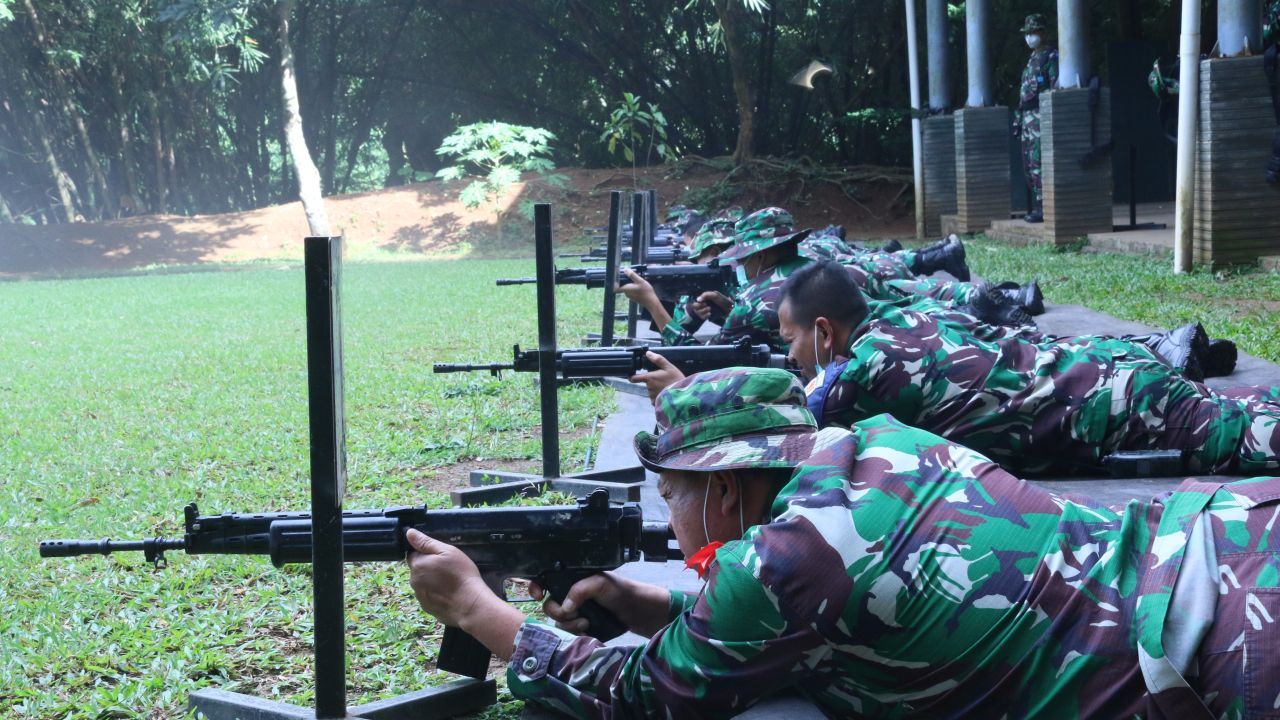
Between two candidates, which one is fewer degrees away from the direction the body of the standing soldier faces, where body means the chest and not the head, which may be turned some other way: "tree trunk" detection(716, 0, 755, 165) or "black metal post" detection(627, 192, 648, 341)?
the black metal post

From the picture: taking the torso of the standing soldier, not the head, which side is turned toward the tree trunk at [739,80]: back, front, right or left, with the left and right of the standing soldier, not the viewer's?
right

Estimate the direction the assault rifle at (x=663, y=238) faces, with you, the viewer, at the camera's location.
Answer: facing to the left of the viewer

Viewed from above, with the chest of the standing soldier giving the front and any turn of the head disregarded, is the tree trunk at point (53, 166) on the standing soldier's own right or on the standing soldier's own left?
on the standing soldier's own right
